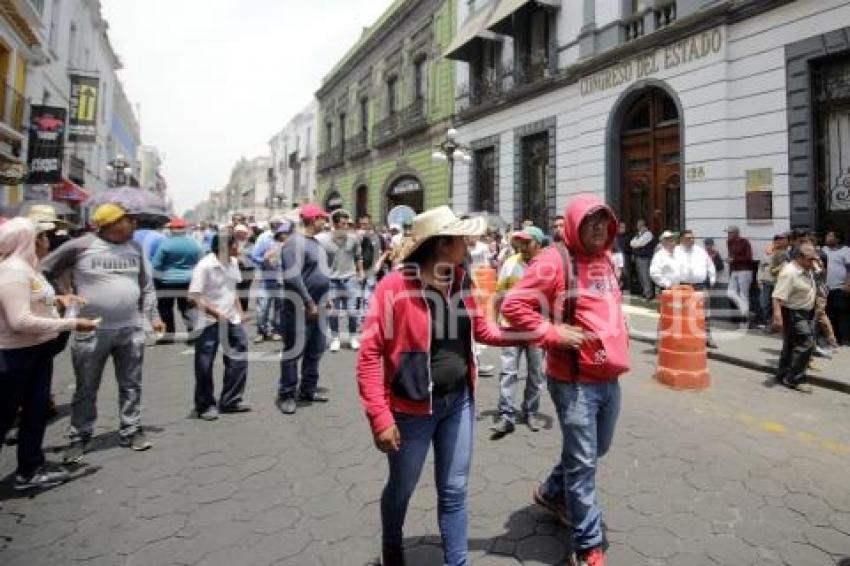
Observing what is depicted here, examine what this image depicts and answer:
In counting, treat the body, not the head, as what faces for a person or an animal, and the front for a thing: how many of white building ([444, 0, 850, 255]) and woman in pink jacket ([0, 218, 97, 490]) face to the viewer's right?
1

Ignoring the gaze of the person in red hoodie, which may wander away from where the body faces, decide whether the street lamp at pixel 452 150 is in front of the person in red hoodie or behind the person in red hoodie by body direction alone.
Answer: behind

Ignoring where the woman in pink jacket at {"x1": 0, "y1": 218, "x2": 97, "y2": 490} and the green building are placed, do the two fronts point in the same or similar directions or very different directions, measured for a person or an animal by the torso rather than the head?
very different directions

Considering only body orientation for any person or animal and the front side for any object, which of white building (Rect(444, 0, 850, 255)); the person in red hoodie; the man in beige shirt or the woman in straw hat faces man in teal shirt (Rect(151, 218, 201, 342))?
the white building

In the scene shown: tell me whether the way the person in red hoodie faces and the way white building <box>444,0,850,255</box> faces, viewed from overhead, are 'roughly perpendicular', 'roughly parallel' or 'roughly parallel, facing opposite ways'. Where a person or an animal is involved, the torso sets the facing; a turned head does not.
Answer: roughly perpendicular

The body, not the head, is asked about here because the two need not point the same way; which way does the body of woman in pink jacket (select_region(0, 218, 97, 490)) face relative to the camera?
to the viewer's right

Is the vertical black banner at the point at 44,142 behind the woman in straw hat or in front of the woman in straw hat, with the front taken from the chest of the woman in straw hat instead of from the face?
behind

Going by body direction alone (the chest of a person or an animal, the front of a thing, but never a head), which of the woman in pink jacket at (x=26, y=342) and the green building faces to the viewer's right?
the woman in pink jacket
